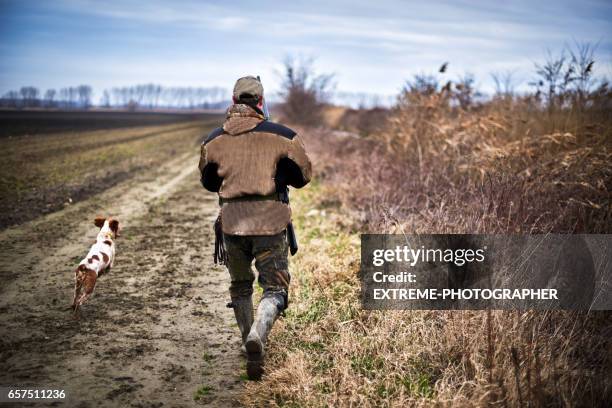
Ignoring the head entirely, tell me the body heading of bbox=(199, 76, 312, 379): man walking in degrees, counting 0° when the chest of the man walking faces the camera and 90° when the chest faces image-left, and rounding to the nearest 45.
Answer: approximately 180°

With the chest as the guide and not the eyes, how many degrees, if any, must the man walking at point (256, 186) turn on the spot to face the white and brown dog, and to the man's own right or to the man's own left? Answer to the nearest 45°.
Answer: approximately 45° to the man's own left
